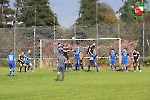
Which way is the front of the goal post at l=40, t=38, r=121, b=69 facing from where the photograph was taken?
facing the viewer

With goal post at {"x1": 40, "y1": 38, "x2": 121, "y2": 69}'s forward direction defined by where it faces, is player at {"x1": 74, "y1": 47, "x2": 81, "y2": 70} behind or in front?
in front

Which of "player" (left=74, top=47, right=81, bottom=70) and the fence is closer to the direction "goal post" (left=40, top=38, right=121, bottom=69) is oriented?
the player
